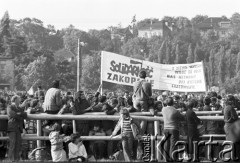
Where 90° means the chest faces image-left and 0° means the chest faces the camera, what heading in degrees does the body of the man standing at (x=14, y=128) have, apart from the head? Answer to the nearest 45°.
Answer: approximately 315°
